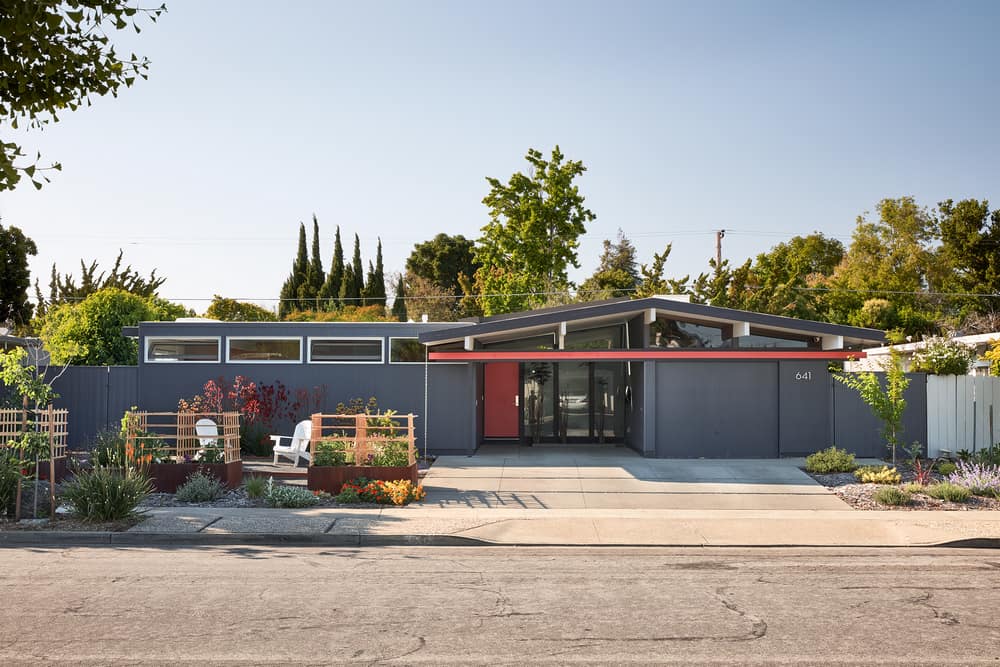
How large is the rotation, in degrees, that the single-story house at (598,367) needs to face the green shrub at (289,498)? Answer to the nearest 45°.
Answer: approximately 45° to its right

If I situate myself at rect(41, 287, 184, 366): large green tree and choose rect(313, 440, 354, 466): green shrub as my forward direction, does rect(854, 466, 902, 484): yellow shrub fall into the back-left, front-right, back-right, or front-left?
front-left

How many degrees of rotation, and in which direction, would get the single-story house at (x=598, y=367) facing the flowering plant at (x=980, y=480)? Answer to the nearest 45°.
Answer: approximately 45° to its left

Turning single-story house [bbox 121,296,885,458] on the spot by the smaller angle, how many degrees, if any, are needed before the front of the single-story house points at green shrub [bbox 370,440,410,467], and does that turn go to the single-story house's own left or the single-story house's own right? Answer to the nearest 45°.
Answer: approximately 45° to the single-story house's own right

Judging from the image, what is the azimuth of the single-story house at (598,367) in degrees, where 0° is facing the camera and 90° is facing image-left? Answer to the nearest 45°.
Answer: approximately 0°

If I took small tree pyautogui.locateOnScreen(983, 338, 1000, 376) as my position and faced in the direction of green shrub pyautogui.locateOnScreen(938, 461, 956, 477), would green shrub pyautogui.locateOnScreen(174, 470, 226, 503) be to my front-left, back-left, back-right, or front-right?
front-right

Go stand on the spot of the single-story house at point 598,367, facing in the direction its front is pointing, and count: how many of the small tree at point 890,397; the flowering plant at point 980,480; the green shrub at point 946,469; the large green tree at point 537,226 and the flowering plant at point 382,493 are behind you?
1

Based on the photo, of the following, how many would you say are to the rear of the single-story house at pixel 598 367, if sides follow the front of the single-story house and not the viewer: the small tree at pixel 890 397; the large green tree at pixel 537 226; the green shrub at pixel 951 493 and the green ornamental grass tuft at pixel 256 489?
1

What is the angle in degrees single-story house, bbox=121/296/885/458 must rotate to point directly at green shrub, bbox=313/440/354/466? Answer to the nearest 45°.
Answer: approximately 45° to its right

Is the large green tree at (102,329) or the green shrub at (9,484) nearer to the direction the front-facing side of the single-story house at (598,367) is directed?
the green shrub

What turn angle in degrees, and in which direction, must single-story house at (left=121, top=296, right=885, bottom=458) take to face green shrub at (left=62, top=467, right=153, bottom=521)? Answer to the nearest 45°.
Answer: approximately 45° to its right

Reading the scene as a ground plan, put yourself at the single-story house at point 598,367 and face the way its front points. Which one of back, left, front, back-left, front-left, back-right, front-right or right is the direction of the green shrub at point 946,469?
front-left

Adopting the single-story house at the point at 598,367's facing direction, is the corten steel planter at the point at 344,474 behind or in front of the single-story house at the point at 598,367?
in front

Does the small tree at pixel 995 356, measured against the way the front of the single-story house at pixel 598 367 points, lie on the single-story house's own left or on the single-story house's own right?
on the single-story house's own left

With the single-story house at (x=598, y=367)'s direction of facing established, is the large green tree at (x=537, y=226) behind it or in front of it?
behind

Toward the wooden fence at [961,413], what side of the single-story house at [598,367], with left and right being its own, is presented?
left
